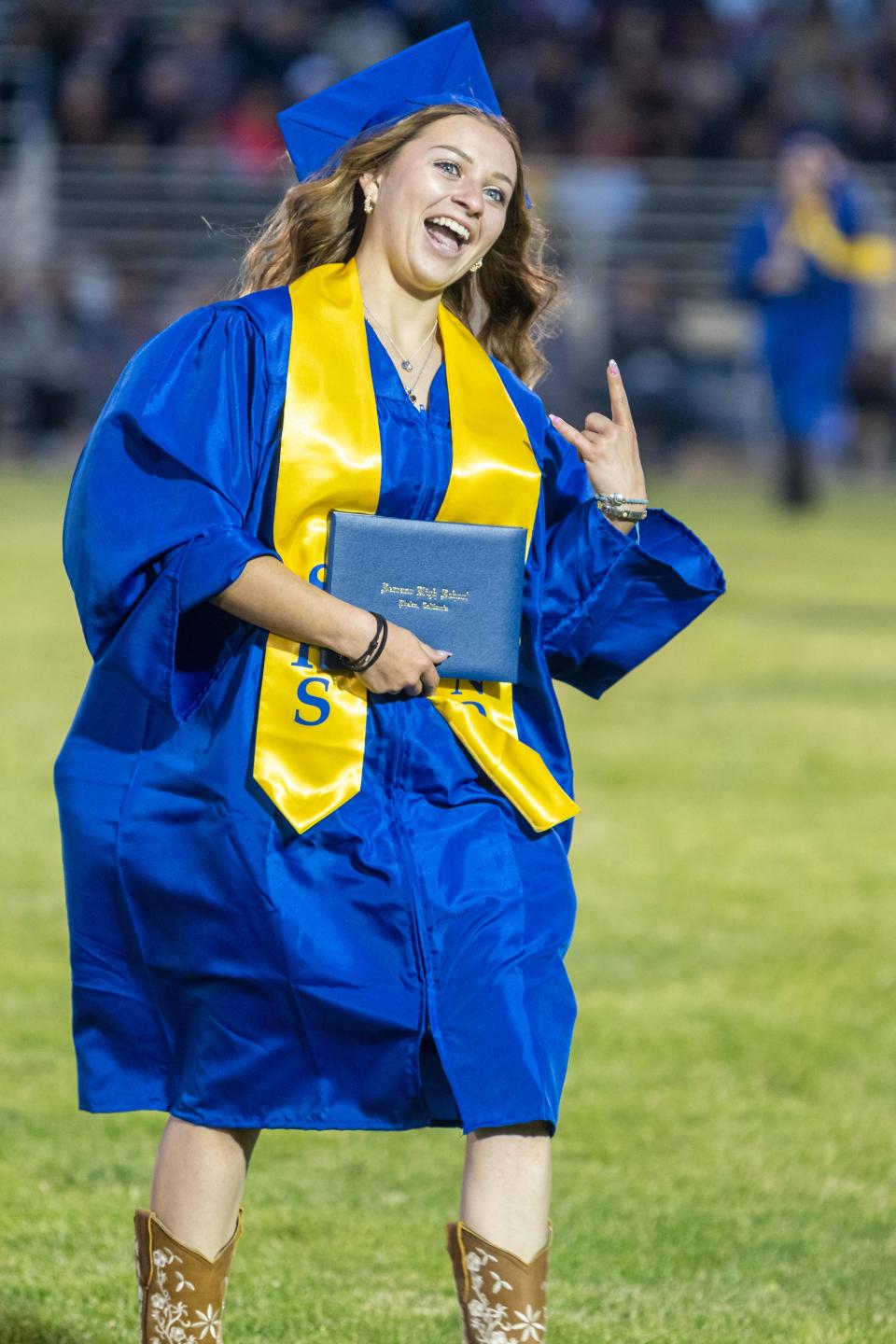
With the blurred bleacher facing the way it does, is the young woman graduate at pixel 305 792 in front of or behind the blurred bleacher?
in front

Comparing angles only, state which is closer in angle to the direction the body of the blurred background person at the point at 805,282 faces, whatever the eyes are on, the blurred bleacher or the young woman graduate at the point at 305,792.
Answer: the young woman graduate

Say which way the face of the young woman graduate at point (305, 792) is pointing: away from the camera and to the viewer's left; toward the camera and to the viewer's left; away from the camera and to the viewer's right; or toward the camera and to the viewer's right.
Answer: toward the camera and to the viewer's right

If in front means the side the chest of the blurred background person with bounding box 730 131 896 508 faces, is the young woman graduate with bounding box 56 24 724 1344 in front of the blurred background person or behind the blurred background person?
in front

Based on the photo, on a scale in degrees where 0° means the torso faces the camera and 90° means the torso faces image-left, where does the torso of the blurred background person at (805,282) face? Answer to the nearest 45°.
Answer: approximately 0°

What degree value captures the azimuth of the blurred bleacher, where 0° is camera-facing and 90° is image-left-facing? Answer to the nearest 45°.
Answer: approximately 0°

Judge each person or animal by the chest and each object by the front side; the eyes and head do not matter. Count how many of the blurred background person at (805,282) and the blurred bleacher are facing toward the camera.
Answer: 2

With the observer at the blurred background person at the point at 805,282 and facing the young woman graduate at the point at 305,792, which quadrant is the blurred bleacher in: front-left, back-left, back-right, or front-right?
back-right
